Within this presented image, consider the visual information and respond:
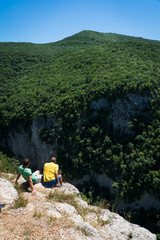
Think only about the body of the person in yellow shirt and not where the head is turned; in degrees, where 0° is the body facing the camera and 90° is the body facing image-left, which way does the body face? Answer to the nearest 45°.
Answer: approximately 225°
